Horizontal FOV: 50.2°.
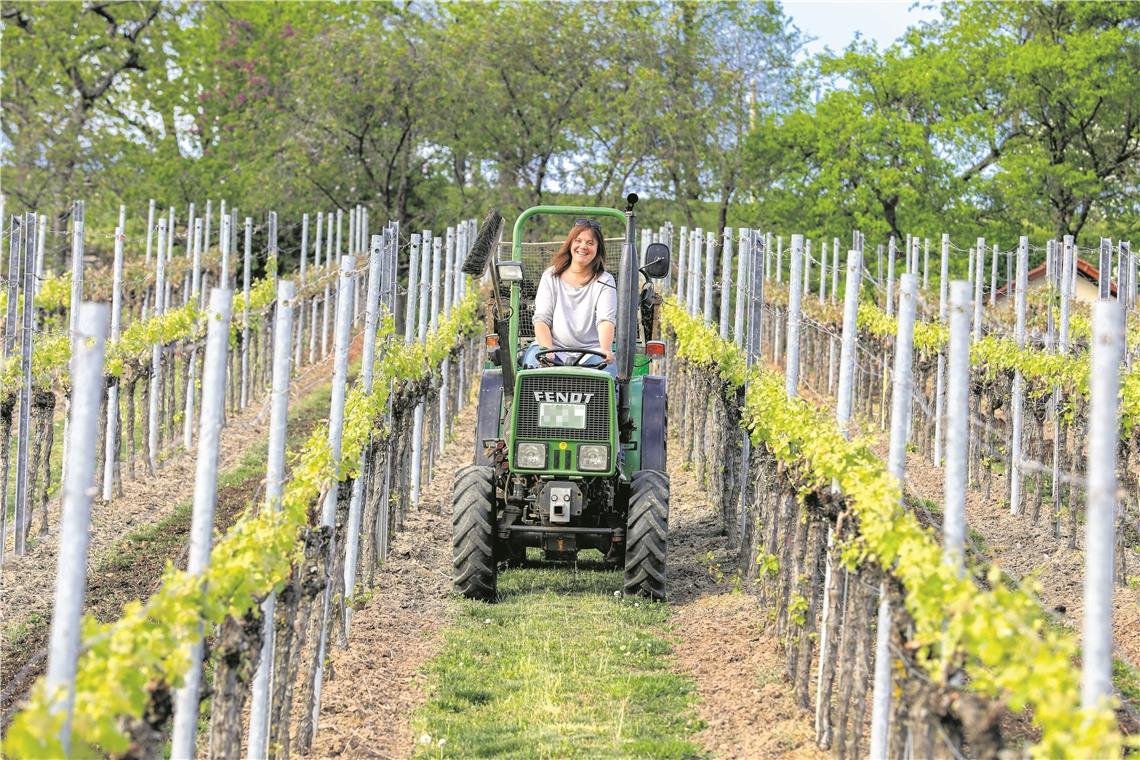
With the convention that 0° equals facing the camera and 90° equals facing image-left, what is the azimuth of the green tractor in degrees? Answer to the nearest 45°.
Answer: approximately 0°
